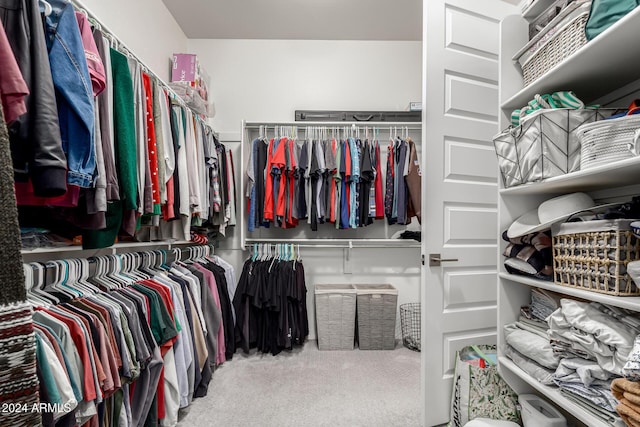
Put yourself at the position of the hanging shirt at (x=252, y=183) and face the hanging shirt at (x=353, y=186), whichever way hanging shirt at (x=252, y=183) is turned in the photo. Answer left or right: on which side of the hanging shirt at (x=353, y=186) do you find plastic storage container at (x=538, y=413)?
right
